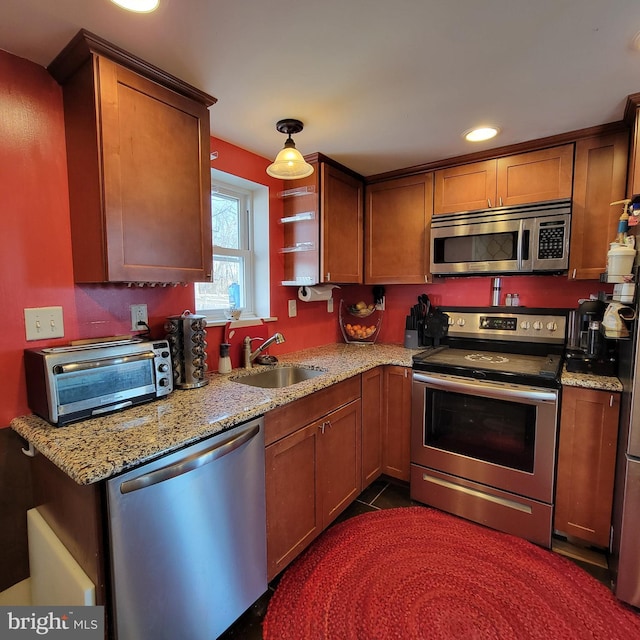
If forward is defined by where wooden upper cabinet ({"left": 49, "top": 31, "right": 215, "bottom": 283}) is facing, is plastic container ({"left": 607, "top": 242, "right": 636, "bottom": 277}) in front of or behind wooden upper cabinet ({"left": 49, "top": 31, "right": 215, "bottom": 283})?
in front

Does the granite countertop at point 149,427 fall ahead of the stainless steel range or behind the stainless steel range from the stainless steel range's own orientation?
ahead

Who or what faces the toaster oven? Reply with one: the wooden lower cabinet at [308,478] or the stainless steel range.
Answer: the stainless steel range

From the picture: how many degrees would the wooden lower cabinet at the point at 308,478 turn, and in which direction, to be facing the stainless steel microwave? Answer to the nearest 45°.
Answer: approximately 90° to its left

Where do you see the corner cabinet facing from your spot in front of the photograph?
facing the viewer and to the right of the viewer

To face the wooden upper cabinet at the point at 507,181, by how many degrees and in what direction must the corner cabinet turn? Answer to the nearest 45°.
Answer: approximately 45° to its left

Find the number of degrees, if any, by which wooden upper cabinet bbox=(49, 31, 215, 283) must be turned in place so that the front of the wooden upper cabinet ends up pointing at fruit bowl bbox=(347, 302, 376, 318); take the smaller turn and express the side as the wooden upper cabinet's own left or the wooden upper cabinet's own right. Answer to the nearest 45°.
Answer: approximately 90° to the wooden upper cabinet's own left
